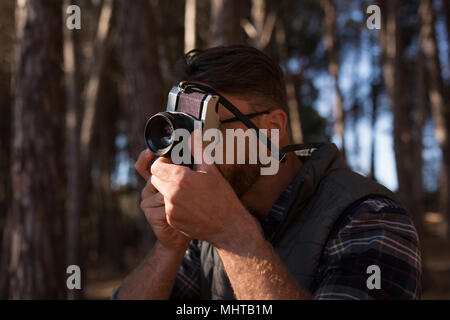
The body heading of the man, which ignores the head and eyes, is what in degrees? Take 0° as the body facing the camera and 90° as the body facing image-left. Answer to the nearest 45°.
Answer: approximately 45°

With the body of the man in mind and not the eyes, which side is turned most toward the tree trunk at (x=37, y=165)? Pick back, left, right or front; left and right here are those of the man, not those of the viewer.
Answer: right

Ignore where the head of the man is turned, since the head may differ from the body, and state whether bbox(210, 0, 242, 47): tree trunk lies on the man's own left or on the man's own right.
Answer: on the man's own right

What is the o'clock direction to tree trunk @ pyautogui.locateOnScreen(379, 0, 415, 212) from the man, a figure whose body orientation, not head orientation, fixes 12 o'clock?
The tree trunk is roughly at 5 o'clock from the man.

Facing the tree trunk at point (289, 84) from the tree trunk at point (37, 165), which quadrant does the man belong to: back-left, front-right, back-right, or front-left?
back-right

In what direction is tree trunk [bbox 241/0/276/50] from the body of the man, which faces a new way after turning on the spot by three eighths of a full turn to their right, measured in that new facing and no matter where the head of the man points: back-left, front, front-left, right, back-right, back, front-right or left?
front

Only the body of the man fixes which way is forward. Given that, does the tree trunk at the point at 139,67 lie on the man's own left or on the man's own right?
on the man's own right
